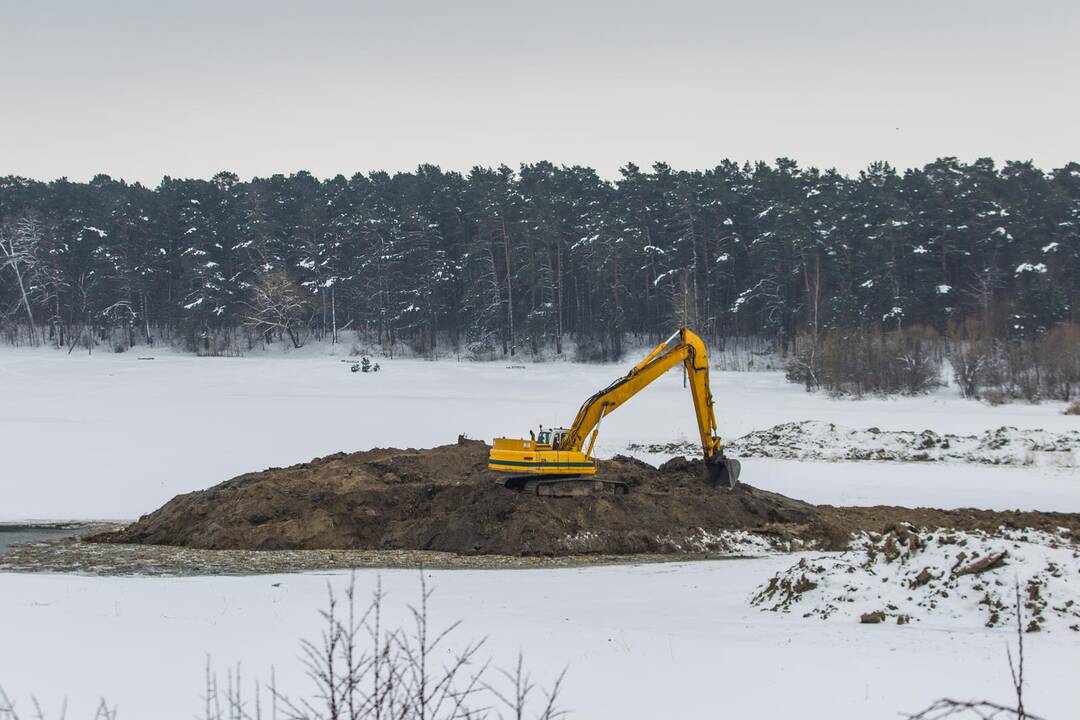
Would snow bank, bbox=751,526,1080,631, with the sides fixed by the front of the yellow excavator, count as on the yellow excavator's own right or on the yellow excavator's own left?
on the yellow excavator's own right

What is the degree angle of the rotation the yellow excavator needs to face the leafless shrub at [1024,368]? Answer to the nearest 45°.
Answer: approximately 45° to its left

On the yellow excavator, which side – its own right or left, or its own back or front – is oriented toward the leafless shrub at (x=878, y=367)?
left

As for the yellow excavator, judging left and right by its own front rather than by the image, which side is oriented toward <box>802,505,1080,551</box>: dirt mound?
front

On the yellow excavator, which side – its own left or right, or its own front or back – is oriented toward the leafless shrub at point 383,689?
right

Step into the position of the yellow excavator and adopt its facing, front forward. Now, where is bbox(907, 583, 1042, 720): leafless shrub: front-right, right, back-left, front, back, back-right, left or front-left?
right

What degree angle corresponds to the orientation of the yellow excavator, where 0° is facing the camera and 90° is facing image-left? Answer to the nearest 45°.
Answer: approximately 270°

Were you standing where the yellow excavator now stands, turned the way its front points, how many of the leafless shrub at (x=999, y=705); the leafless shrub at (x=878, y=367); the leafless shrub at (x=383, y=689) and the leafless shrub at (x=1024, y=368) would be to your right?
2

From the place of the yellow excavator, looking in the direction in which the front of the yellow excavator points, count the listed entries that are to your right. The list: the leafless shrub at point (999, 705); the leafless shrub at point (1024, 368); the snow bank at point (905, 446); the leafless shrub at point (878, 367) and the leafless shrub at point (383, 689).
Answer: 2

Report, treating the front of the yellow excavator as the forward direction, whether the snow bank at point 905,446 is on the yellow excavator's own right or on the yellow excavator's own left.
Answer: on the yellow excavator's own left
